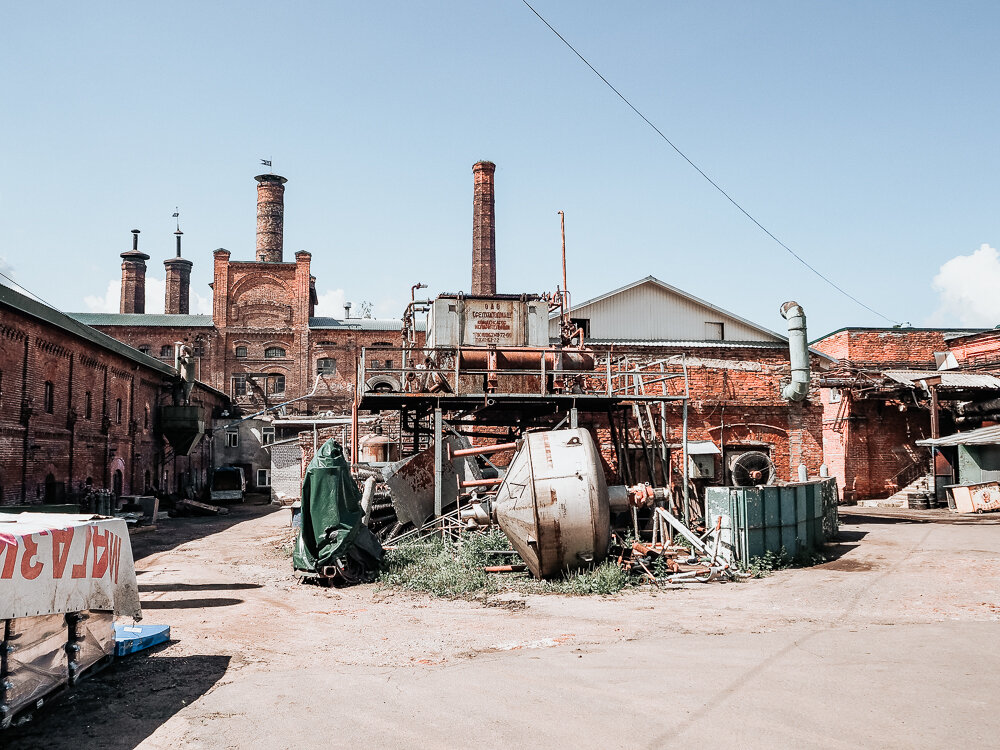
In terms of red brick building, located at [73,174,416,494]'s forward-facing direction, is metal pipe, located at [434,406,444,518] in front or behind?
in front

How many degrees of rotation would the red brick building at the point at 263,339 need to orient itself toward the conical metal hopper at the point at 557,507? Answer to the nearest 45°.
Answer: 0° — it already faces it

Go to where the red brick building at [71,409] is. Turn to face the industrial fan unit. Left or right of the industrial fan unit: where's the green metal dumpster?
right

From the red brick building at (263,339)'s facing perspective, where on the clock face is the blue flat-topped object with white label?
The blue flat-topped object with white label is roughly at 12 o'clock from the red brick building.

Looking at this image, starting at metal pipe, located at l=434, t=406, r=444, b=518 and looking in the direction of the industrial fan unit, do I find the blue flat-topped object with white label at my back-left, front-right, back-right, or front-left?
back-right

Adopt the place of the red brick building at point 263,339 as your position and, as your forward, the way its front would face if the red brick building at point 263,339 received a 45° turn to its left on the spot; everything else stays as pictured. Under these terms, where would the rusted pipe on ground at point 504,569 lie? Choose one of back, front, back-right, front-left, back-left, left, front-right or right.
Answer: front-right

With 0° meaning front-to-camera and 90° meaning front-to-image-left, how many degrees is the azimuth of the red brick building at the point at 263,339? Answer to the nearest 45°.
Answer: approximately 0°

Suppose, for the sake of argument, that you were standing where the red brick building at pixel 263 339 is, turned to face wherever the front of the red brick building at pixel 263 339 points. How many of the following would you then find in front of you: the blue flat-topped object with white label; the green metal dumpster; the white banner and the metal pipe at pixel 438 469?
4

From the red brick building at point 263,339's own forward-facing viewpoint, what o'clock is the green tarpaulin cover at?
The green tarpaulin cover is roughly at 12 o'clock from the red brick building.

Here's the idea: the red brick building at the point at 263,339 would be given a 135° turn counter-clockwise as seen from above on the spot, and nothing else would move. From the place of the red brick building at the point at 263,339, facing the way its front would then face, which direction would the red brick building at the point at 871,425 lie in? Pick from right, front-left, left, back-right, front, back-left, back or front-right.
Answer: right

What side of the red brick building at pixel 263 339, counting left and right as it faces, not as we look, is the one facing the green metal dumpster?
front

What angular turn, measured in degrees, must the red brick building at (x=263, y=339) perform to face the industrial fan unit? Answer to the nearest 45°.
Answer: approximately 45° to its left
